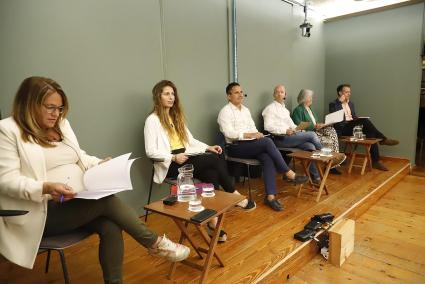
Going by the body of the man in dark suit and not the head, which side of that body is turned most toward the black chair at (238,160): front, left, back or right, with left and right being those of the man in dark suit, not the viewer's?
right

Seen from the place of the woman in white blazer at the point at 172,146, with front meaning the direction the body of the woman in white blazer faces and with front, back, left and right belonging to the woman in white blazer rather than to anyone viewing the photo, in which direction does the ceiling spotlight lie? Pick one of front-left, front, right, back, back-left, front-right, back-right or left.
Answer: left

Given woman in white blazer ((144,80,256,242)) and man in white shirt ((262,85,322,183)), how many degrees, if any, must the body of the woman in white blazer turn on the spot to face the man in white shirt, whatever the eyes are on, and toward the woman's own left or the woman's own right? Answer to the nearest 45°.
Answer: approximately 90° to the woman's own left

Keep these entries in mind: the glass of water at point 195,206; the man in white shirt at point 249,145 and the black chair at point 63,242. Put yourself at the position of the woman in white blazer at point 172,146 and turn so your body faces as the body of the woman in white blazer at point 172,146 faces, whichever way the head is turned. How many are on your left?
1

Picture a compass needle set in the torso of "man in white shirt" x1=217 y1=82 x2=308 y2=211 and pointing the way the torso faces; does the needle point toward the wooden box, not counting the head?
yes

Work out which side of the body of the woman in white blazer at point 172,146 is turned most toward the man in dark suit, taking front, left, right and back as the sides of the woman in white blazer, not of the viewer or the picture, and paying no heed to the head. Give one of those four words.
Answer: left

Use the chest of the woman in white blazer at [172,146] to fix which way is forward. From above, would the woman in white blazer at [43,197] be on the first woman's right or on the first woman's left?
on the first woman's right

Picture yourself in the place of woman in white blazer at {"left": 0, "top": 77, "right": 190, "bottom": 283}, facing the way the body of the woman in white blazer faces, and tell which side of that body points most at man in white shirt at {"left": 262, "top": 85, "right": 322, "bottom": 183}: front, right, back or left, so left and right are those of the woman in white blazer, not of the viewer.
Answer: left

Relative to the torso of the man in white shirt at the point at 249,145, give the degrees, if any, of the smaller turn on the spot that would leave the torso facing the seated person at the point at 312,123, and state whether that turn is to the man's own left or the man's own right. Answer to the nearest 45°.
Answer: approximately 90° to the man's own left
